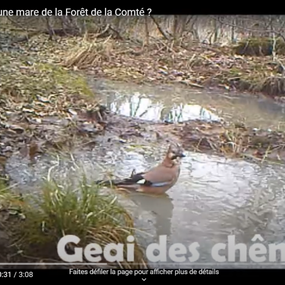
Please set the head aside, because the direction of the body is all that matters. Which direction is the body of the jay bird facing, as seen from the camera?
to the viewer's right
